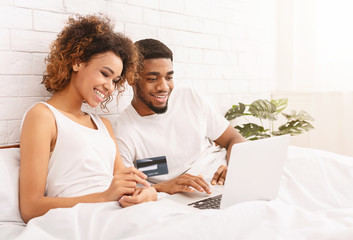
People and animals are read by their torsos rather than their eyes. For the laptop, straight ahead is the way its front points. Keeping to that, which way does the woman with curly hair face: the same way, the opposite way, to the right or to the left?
the opposite way

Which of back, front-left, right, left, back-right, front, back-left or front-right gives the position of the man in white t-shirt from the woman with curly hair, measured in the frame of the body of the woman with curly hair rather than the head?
left

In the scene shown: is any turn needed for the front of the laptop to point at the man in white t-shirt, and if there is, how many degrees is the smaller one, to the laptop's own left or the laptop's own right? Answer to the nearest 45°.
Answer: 0° — it already faces them

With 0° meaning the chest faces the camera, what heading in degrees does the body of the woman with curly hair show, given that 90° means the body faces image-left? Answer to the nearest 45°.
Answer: approximately 315°

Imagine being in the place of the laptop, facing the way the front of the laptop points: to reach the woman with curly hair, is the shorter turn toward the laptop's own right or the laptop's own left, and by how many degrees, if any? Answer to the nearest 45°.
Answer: approximately 45° to the laptop's own left

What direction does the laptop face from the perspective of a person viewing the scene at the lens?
facing away from the viewer and to the left of the viewer

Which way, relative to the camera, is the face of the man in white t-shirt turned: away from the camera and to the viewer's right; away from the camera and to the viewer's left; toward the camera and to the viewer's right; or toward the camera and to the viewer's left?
toward the camera and to the viewer's right
